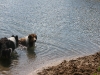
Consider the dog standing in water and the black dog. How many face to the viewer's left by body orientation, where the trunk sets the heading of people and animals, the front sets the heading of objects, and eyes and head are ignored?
0

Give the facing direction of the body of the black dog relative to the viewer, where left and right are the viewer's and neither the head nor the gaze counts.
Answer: facing away from the viewer and to the right of the viewer

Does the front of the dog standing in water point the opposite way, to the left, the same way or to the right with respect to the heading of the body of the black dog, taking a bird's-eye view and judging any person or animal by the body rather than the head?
to the right

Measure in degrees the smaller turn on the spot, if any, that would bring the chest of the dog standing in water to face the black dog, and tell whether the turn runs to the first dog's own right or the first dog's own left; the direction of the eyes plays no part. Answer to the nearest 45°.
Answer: approximately 90° to the first dog's own right

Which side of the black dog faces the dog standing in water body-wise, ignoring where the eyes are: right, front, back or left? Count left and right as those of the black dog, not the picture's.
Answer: front

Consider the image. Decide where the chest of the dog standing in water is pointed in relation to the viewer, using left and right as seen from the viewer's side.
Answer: facing the viewer and to the right of the viewer
